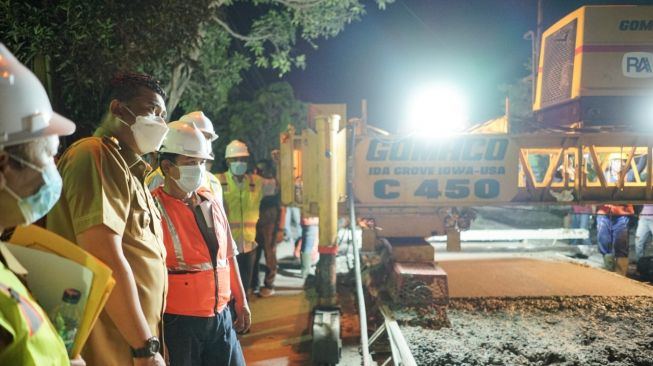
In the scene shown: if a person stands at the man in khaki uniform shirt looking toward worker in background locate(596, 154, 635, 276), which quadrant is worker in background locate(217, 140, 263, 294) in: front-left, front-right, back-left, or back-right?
front-left

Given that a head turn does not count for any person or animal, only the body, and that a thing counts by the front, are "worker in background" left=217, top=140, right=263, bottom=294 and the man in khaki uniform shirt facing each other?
no

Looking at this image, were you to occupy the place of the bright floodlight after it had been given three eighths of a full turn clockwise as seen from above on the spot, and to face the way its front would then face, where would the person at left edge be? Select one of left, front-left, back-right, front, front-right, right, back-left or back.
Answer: back-left

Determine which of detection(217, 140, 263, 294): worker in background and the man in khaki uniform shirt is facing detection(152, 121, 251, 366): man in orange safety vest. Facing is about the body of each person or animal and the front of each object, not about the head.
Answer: the worker in background

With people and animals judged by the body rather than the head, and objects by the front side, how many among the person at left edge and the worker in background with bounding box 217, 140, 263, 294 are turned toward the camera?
1

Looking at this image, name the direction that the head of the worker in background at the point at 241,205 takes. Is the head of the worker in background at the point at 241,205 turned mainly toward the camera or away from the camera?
toward the camera

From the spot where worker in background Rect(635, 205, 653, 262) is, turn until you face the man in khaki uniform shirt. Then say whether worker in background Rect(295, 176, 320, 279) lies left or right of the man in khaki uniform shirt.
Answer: right

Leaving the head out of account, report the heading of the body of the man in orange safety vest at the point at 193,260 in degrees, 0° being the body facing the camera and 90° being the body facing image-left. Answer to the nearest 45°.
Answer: approximately 315°

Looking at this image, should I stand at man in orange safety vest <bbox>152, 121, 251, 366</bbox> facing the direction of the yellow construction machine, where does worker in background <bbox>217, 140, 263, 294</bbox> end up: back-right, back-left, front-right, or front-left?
front-left

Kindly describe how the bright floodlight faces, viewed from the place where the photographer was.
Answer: facing the viewer

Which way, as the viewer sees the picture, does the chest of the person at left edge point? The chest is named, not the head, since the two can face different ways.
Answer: to the viewer's right

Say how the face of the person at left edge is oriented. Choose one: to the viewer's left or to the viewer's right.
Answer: to the viewer's right

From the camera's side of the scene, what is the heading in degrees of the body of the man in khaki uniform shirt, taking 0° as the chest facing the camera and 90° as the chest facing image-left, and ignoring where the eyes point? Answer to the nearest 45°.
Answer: approximately 315°

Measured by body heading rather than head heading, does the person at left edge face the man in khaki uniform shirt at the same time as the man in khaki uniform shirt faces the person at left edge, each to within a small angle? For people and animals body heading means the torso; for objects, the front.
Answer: no

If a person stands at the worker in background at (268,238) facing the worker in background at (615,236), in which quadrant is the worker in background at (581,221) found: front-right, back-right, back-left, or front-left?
front-left
